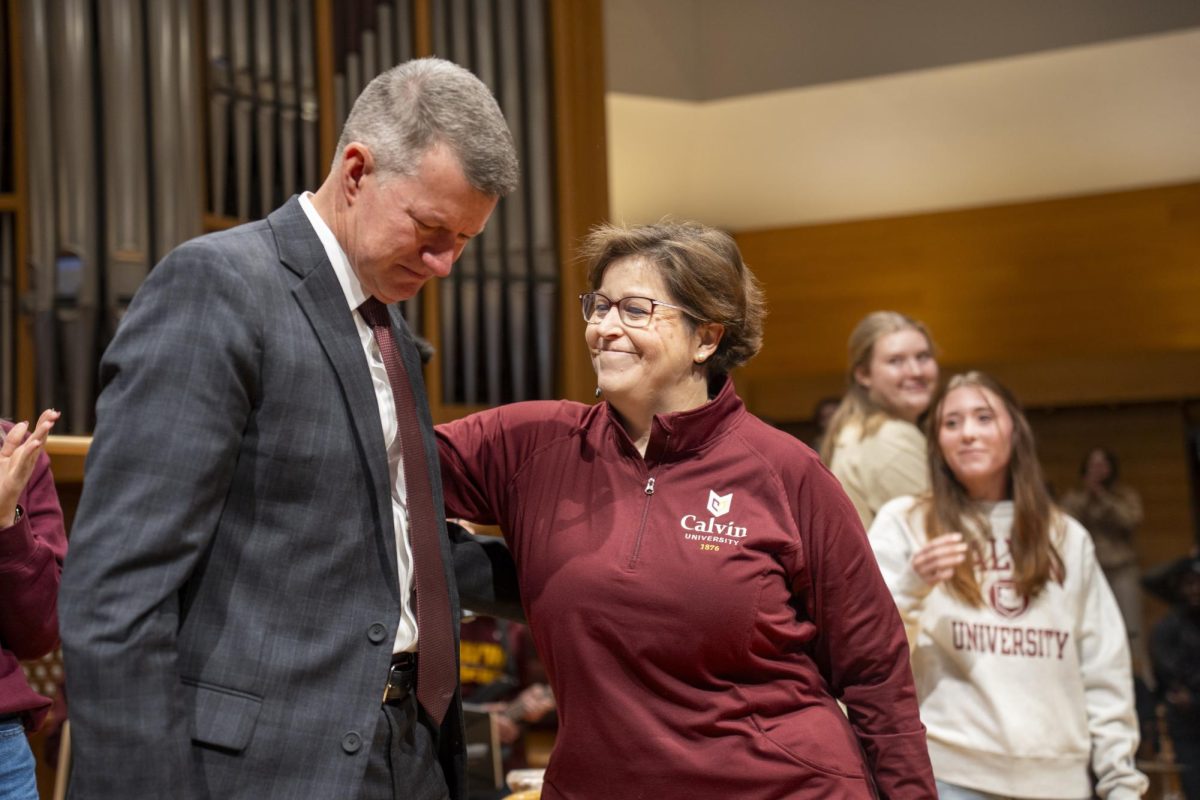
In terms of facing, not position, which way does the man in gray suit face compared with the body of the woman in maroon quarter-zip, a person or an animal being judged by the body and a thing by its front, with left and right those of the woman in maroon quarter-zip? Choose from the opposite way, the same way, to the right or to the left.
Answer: to the left

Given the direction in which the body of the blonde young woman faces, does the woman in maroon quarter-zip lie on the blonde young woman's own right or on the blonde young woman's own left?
on the blonde young woman's own right

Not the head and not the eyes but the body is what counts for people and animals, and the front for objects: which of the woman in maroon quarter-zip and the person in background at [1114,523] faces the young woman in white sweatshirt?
the person in background

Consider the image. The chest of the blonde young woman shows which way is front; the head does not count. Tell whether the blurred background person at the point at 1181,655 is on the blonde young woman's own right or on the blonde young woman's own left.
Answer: on the blonde young woman's own left

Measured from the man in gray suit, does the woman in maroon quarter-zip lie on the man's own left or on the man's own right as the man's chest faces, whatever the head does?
on the man's own left
